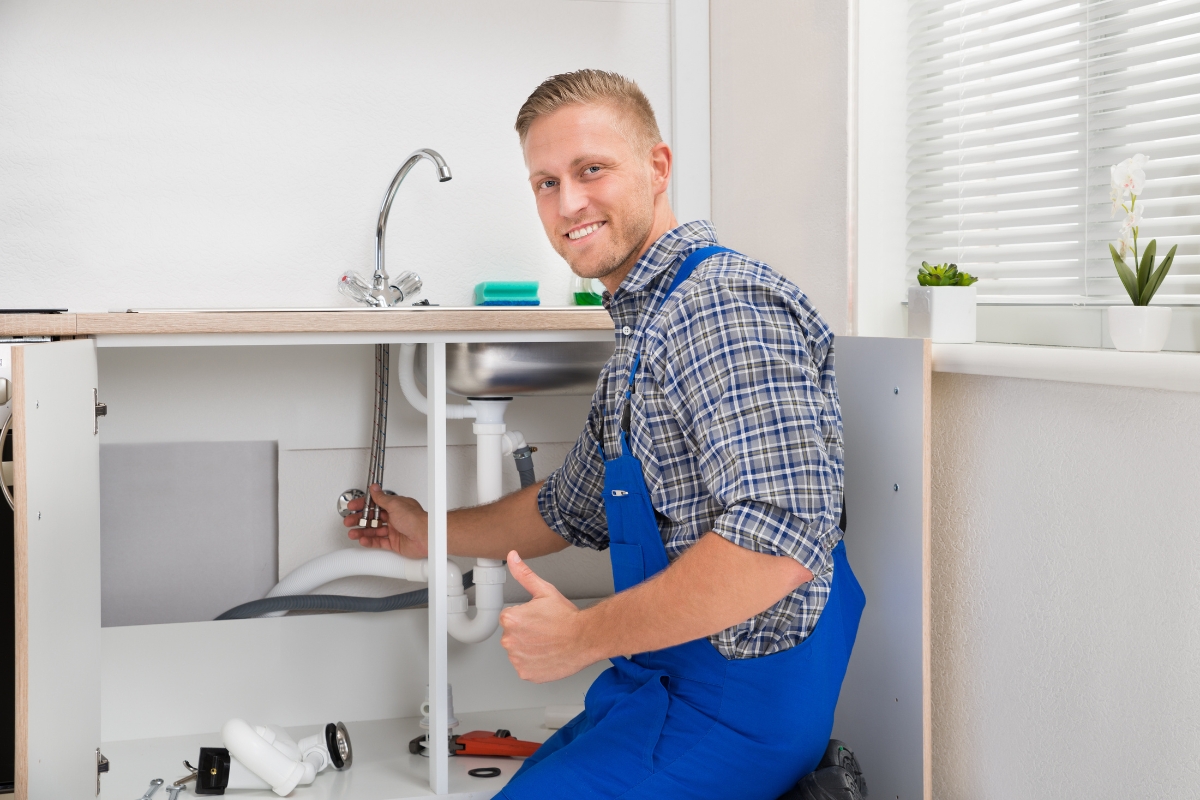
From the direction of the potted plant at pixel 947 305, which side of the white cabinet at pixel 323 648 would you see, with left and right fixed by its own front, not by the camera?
left

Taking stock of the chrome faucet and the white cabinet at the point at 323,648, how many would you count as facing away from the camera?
0

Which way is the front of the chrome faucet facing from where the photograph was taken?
facing the viewer and to the right of the viewer

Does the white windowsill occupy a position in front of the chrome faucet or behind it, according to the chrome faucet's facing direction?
in front

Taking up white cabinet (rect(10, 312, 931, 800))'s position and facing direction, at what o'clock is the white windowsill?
The white windowsill is roughly at 10 o'clock from the white cabinet.

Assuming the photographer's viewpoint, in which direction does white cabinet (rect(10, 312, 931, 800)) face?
facing the viewer

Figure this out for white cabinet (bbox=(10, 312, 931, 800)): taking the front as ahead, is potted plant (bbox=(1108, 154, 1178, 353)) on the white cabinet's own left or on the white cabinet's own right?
on the white cabinet's own left
